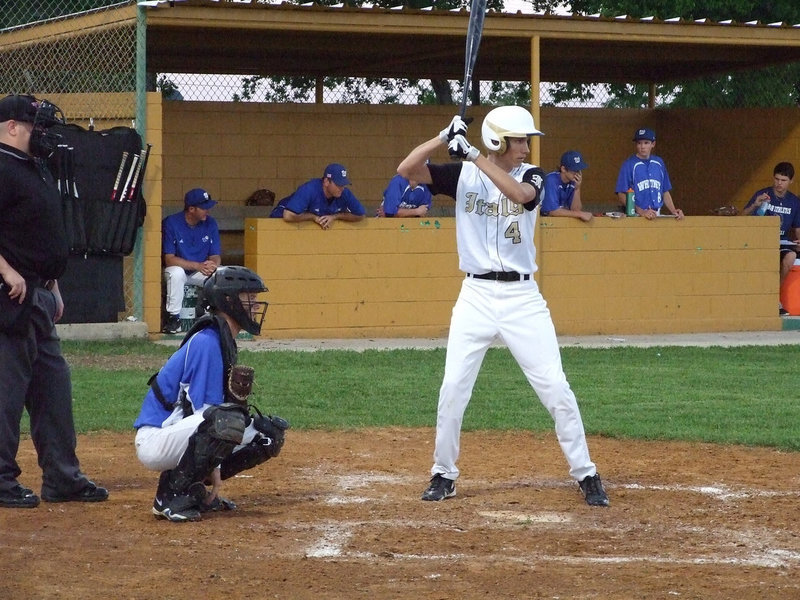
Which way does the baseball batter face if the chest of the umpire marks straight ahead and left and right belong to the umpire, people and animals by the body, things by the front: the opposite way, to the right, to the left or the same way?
to the right

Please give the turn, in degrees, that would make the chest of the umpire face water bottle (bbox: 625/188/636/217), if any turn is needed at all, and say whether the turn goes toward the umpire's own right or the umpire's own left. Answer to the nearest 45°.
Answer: approximately 45° to the umpire's own left

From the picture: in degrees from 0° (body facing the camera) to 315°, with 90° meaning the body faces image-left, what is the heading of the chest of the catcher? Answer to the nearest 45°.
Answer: approximately 270°

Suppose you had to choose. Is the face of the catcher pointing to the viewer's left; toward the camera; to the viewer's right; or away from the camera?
to the viewer's right

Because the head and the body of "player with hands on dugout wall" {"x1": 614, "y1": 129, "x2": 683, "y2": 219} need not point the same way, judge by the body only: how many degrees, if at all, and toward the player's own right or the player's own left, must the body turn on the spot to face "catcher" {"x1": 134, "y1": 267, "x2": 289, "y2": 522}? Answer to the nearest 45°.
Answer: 0° — they already face them

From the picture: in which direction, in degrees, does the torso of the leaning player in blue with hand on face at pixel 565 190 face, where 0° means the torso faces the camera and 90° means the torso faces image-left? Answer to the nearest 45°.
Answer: approximately 315°

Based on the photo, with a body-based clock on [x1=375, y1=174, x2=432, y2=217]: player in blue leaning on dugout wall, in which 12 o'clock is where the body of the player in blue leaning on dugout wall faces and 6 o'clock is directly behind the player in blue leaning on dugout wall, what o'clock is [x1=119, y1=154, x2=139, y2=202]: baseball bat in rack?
The baseball bat in rack is roughly at 2 o'clock from the player in blue leaning on dugout wall.

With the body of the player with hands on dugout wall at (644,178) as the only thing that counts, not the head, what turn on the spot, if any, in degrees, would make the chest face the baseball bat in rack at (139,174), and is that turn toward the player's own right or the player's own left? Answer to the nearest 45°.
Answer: approximately 45° to the player's own right
